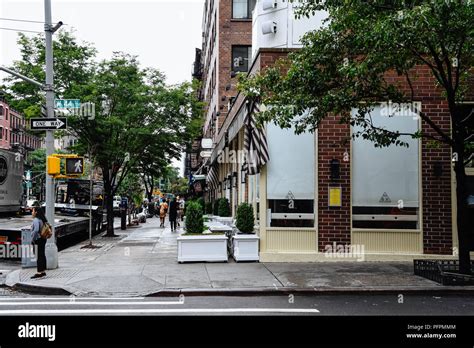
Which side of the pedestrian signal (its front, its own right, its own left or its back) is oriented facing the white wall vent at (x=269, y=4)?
left

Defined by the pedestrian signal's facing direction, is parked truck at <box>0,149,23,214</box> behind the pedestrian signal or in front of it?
behind

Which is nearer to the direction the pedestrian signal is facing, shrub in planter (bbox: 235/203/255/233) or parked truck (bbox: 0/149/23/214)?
the shrub in planter

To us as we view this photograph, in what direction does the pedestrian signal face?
facing the viewer
